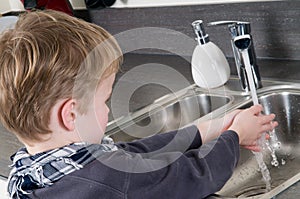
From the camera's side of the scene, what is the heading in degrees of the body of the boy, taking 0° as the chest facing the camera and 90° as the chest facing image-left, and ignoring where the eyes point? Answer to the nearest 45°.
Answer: approximately 225°

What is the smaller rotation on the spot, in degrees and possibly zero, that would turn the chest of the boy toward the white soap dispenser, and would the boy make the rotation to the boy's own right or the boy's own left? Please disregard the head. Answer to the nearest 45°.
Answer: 0° — they already face it

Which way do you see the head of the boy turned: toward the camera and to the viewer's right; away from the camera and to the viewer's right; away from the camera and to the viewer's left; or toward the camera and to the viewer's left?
away from the camera and to the viewer's right

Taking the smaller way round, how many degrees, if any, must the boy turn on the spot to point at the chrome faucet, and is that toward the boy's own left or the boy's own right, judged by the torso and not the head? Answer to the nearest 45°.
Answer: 0° — they already face it
